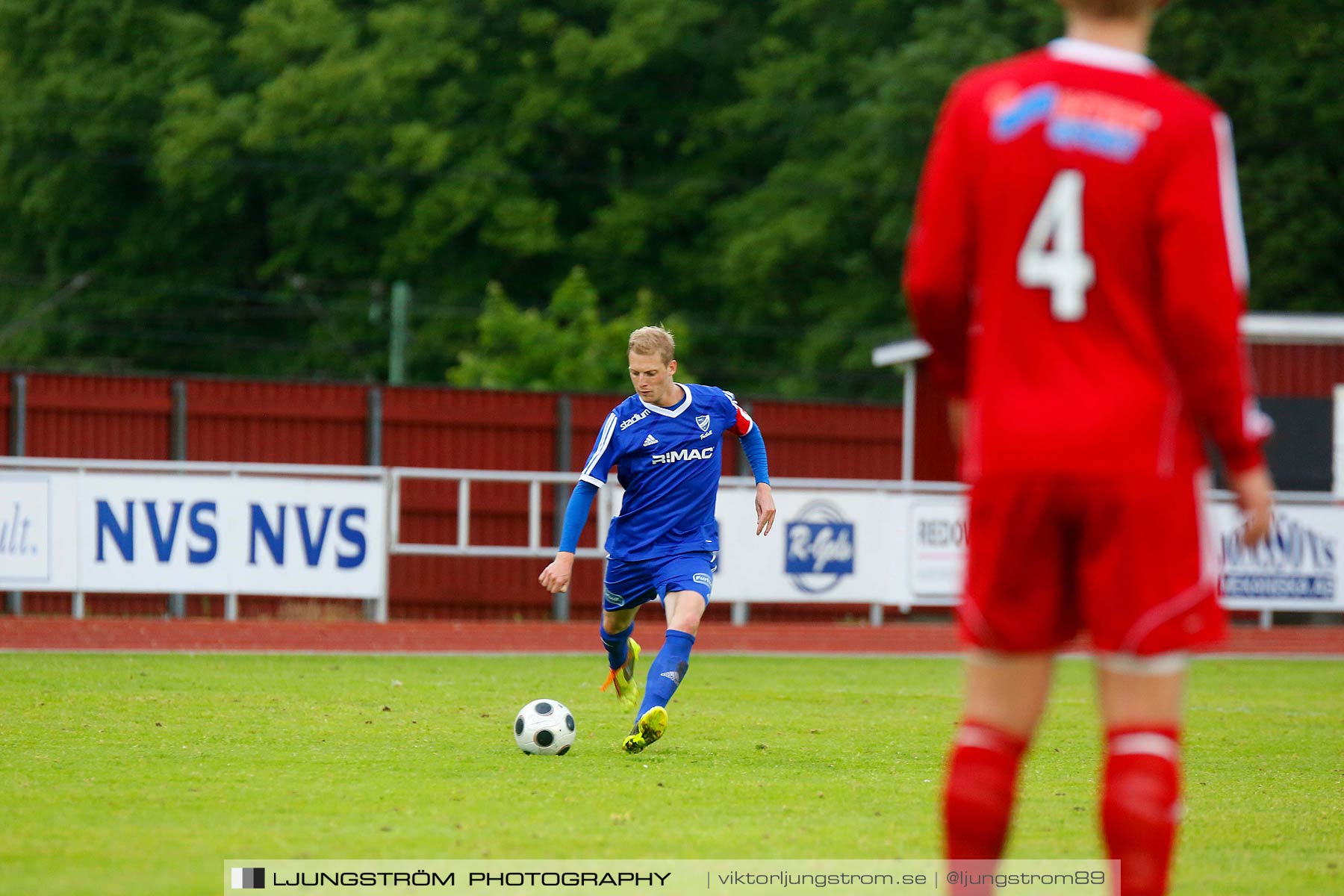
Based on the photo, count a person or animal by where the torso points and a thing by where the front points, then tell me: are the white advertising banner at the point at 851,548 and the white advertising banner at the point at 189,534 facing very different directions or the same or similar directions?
same or similar directions

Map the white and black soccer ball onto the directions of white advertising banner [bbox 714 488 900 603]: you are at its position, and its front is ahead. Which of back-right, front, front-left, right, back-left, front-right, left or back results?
front

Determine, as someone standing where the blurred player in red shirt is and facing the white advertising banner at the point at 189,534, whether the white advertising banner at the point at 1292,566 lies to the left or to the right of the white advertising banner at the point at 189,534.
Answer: right

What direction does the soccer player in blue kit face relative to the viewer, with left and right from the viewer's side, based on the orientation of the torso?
facing the viewer

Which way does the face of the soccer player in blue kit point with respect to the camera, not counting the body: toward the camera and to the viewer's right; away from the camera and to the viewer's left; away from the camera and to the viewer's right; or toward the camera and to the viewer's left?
toward the camera and to the viewer's left

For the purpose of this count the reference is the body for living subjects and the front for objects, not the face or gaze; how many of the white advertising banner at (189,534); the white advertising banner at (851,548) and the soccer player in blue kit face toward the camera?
3

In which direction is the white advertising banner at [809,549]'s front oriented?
toward the camera

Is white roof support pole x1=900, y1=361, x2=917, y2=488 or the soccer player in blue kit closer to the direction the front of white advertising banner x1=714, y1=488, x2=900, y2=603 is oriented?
the soccer player in blue kit

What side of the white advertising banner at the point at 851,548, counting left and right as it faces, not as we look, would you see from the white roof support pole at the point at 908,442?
back

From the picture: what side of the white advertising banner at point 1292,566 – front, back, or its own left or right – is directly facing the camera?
front

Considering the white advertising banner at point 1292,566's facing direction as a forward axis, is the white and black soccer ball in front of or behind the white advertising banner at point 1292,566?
in front

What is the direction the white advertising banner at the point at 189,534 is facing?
toward the camera

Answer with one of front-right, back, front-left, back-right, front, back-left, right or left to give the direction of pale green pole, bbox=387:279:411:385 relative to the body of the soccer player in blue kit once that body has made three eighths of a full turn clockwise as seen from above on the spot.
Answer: front-right

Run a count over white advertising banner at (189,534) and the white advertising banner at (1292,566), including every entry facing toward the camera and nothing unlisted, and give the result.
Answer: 2
